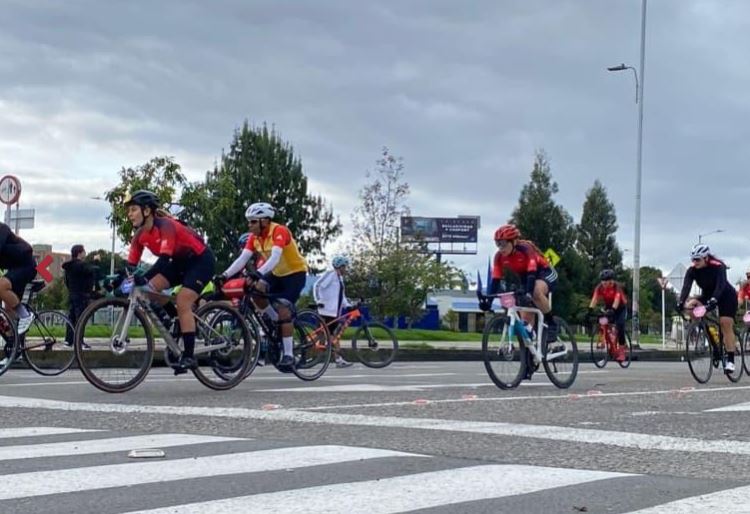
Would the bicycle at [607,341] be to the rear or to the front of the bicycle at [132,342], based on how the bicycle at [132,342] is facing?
to the rear

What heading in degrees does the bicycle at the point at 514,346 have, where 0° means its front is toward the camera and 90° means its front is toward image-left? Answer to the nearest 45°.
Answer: approximately 45°

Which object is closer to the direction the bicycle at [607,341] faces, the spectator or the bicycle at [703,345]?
the spectator

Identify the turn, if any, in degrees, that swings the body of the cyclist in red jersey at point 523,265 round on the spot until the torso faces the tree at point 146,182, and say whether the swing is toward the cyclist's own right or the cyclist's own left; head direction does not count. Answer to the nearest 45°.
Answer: approximately 90° to the cyclist's own right

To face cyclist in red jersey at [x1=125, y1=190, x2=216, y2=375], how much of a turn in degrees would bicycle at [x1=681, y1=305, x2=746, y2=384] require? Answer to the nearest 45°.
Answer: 0° — it already faces them

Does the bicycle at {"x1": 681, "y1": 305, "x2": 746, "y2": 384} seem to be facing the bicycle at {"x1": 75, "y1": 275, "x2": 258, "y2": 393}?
yes

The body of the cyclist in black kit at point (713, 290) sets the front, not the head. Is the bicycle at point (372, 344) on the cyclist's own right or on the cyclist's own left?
on the cyclist's own right

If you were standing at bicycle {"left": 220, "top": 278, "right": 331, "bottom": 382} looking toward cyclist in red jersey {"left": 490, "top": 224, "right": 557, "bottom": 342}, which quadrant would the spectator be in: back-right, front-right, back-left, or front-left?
back-left
